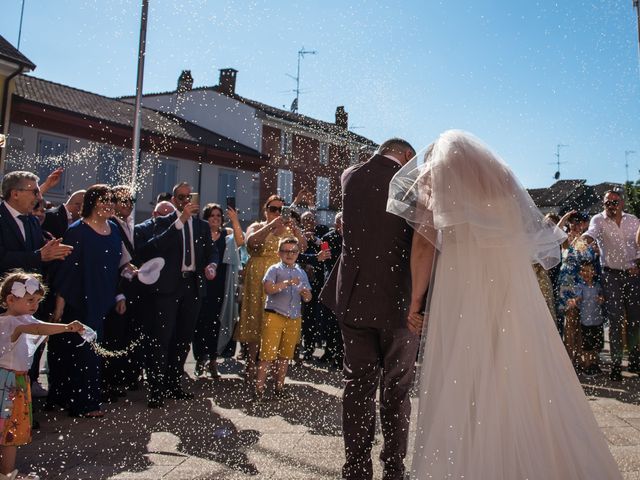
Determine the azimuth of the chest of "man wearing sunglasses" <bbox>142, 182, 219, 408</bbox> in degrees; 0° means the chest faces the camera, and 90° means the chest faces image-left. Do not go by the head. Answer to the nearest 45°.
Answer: approximately 315°

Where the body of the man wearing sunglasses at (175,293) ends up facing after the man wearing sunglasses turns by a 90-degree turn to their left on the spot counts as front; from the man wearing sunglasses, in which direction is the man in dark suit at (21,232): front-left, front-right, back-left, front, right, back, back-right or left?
back

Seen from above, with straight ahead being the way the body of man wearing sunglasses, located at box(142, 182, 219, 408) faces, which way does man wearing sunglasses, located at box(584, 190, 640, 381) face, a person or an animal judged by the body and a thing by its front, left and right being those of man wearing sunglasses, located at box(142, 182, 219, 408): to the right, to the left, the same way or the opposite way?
to the right

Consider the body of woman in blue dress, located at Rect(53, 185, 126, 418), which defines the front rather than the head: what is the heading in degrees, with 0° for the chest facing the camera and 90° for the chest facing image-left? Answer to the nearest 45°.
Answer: approximately 315°

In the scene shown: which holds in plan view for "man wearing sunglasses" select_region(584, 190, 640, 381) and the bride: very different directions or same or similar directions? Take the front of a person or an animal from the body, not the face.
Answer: very different directions

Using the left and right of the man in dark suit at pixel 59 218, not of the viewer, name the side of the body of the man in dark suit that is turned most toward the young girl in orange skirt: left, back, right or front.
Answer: right

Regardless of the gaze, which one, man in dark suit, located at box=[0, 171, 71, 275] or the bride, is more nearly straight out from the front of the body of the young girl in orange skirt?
the bride

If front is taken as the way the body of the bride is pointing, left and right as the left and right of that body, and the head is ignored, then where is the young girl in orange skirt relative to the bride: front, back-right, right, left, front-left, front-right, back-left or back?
left

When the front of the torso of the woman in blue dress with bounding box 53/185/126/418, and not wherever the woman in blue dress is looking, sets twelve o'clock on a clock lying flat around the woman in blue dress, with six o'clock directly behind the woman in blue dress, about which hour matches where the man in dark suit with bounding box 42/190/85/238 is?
The man in dark suit is roughly at 7 o'clock from the woman in blue dress.

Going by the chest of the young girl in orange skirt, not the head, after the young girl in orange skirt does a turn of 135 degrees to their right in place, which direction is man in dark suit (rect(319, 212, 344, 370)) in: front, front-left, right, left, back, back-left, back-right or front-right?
back

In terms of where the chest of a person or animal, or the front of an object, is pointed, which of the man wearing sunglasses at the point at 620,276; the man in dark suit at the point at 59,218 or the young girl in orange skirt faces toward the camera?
the man wearing sunglasses

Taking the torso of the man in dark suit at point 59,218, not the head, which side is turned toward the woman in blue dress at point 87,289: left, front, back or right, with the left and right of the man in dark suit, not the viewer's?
right

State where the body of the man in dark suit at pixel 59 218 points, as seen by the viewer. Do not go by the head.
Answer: to the viewer's right

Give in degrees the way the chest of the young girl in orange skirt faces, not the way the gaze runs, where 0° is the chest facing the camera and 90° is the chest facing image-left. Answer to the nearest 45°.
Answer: approximately 270°

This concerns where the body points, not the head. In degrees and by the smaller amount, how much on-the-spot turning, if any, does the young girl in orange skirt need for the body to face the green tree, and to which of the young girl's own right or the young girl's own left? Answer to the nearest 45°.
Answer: approximately 45° to the young girl's own left

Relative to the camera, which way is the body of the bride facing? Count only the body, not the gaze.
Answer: away from the camera

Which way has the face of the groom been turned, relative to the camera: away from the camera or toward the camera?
away from the camera
